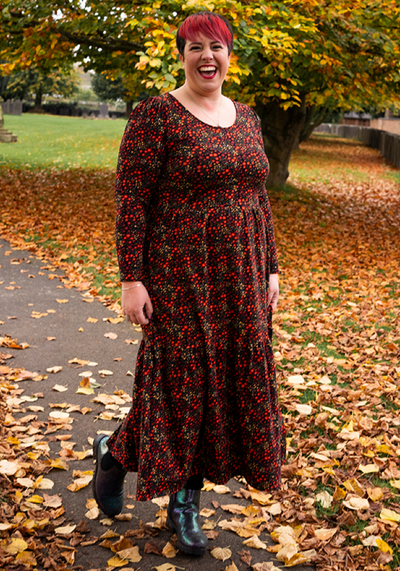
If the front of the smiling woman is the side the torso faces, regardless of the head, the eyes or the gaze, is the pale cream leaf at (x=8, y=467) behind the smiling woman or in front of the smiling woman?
behind

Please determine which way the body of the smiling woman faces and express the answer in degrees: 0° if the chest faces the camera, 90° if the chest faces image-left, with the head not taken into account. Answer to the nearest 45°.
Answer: approximately 315°

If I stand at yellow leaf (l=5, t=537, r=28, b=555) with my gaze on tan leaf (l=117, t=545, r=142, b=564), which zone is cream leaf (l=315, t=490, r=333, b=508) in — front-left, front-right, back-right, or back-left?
front-left

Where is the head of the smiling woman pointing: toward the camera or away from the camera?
toward the camera

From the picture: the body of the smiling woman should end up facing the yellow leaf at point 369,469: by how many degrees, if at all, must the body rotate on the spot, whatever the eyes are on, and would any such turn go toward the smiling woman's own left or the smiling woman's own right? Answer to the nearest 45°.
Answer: approximately 90° to the smiling woman's own left
